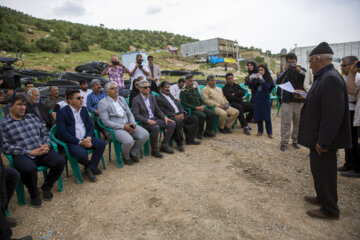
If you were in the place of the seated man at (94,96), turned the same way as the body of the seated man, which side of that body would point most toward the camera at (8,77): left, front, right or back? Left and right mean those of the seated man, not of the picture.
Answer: right

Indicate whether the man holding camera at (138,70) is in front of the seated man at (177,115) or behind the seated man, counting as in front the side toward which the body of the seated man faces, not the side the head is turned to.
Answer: behind

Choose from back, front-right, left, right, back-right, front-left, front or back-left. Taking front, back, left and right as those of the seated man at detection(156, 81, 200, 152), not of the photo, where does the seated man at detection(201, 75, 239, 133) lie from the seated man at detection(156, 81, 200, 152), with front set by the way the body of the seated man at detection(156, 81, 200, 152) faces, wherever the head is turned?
left

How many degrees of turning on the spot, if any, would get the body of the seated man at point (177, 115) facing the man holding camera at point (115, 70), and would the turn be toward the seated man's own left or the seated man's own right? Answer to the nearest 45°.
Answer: approximately 180°

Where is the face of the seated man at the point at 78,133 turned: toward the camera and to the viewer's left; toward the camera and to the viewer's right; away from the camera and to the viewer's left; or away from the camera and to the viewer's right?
toward the camera and to the viewer's right

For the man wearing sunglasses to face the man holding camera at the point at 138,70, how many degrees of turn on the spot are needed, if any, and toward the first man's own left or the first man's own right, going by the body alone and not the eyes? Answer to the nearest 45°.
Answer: approximately 135° to the first man's own left

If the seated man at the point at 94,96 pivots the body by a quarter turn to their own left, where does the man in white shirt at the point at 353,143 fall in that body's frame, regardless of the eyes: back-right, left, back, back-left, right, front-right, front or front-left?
right

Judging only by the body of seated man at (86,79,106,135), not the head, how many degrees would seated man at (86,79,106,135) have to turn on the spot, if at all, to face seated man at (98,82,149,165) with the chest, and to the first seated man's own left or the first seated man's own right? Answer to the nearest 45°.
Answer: approximately 45° to the first seated man's own right

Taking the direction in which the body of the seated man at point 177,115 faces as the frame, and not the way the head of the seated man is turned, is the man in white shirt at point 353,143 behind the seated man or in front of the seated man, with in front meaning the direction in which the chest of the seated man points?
in front

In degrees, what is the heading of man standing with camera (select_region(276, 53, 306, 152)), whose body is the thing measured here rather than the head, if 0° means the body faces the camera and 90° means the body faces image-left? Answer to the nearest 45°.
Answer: approximately 0°

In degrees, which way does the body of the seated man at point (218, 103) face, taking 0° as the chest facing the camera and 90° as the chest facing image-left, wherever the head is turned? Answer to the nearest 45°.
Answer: approximately 315°
